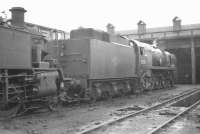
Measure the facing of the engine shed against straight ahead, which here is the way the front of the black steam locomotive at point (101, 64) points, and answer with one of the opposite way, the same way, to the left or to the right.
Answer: the opposite way

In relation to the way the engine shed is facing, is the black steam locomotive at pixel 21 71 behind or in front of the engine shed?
in front

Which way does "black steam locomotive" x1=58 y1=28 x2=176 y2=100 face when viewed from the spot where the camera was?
facing away from the viewer and to the right of the viewer

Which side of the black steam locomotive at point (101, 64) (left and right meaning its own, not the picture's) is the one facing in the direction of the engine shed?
front

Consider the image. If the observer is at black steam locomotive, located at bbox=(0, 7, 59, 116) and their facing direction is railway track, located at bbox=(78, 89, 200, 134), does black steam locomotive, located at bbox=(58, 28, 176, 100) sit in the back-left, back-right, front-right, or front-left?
front-left

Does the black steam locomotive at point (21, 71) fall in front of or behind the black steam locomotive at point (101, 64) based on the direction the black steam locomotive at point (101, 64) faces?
behind

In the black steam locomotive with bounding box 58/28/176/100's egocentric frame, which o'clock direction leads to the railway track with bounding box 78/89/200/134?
The railway track is roughly at 4 o'clock from the black steam locomotive.

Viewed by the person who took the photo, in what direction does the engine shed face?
facing the viewer and to the left of the viewer

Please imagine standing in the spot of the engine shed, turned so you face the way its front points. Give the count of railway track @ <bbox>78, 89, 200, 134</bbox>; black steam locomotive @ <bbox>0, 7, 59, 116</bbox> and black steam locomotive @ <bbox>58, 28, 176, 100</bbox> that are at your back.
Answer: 0

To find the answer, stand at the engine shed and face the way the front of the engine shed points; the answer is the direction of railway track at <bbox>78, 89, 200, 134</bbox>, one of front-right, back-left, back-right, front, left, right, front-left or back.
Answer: front-left
